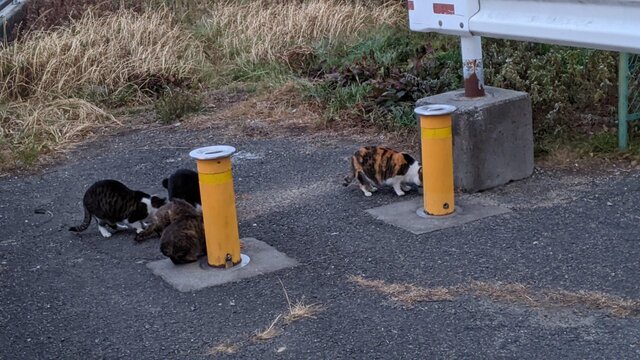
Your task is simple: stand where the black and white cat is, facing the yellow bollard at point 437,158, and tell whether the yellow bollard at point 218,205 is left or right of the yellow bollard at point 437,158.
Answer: right

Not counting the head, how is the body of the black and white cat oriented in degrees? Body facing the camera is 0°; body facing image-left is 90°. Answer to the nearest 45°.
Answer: approximately 270°

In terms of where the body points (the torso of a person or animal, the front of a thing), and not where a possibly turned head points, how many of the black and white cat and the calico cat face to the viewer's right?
2

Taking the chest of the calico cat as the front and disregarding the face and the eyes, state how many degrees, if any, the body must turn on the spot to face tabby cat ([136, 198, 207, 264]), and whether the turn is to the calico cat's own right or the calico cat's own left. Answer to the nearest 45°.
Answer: approximately 135° to the calico cat's own right

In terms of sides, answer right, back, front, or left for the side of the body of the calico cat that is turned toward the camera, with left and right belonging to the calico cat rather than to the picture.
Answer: right

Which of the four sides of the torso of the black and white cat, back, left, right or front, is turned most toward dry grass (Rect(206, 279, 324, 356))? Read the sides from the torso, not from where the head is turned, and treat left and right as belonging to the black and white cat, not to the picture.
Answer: right

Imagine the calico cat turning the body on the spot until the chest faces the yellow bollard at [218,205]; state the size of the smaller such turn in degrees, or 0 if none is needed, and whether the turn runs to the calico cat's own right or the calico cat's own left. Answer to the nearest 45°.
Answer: approximately 135° to the calico cat's own right
